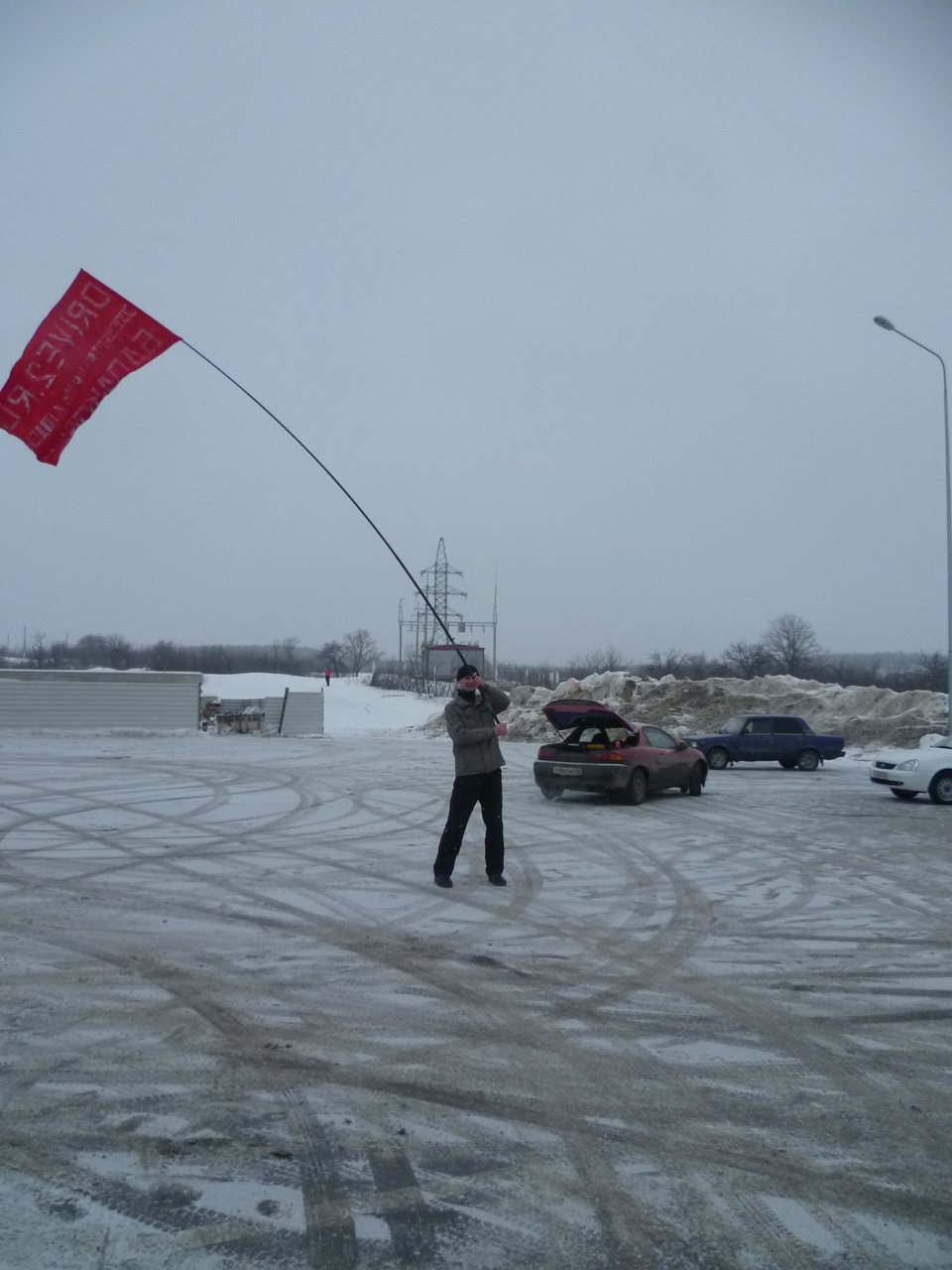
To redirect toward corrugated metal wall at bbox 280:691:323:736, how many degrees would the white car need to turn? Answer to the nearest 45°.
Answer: approximately 90° to its right

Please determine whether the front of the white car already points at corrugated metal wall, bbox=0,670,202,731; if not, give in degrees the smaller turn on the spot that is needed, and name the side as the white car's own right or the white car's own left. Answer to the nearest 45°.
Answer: approximately 45° to the white car's own right

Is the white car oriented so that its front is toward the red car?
yes

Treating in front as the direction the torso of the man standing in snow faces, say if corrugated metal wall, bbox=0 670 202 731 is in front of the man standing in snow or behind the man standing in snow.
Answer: behind

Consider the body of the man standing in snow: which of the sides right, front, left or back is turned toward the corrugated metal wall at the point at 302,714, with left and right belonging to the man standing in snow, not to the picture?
back

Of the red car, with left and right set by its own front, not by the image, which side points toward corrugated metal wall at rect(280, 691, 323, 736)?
left

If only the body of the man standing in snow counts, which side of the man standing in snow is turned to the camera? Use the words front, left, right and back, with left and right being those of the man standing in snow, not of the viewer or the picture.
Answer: front

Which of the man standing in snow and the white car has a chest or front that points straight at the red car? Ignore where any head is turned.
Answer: the white car

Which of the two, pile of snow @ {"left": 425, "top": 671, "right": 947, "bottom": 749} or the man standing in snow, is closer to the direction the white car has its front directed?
the man standing in snow

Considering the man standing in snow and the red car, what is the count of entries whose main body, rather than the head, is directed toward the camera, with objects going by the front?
1

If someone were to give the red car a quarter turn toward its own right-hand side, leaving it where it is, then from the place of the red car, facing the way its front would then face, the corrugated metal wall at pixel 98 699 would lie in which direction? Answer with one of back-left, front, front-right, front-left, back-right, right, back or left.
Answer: back

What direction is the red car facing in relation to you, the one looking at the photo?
facing away from the viewer and to the right of the viewer

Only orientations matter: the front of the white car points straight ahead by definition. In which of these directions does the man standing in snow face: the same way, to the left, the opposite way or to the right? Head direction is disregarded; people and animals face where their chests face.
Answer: to the left
